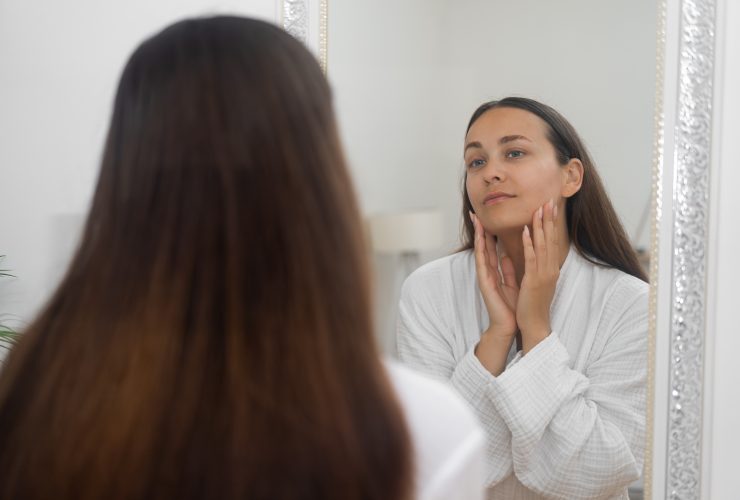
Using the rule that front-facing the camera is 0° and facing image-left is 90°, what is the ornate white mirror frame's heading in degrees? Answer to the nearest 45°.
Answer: approximately 0°
